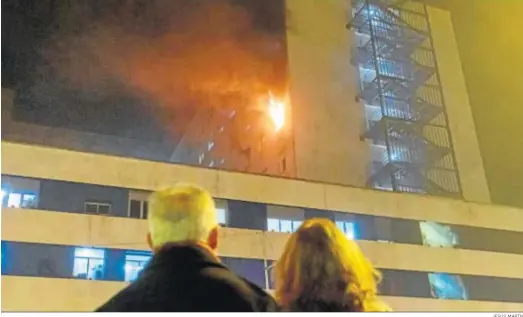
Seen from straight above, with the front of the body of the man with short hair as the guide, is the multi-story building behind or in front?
in front

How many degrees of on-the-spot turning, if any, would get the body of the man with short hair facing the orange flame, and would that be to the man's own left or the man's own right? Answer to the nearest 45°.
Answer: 0° — they already face it

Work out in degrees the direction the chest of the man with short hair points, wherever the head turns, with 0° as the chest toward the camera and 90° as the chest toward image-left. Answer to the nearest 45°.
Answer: approximately 180°

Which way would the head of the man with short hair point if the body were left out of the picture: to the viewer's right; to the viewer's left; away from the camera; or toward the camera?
away from the camera

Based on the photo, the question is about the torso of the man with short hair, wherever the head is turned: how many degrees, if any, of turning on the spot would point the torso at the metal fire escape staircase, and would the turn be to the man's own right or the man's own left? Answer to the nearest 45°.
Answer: approximately 45° to the man's own right
